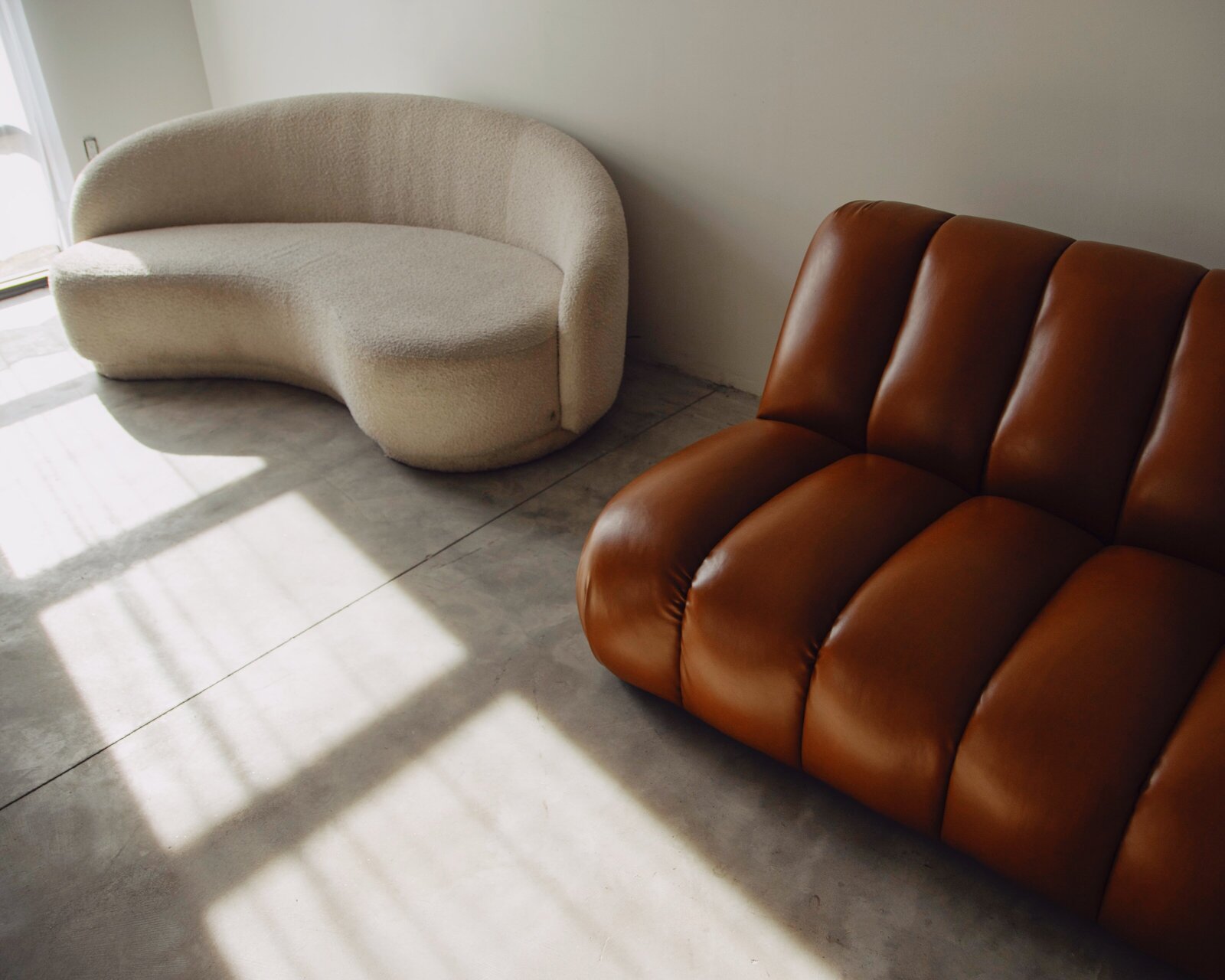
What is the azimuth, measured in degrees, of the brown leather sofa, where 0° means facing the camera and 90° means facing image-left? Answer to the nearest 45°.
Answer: approximately 45°

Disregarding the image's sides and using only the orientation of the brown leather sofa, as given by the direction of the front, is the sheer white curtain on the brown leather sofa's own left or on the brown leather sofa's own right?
on the brown leather sofa's own right

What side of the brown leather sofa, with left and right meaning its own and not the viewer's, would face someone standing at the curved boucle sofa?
right
